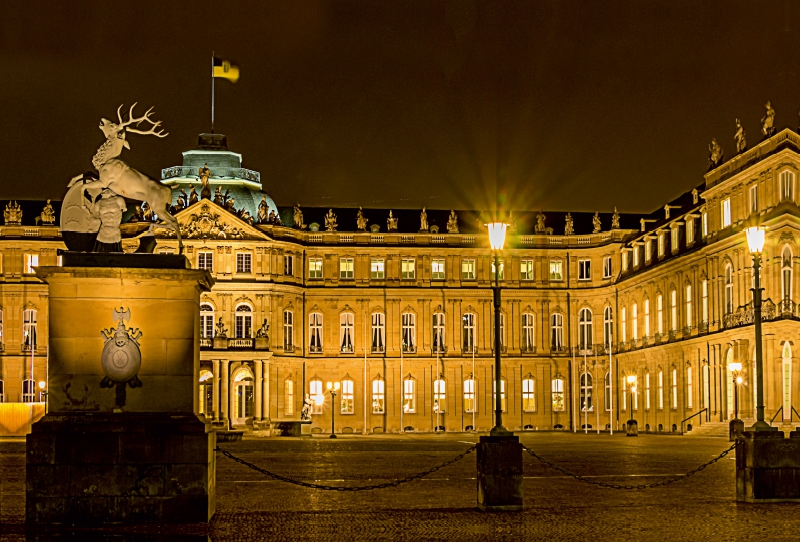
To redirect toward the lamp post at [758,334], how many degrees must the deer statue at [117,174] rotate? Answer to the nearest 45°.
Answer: approximately 180°

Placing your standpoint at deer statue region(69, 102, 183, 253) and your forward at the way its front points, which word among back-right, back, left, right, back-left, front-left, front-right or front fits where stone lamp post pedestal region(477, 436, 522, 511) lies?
back

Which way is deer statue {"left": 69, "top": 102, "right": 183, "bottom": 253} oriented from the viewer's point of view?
to the viewer's left

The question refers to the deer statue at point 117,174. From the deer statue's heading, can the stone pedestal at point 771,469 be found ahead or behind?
behind
